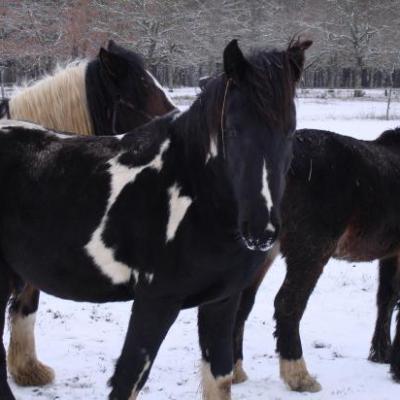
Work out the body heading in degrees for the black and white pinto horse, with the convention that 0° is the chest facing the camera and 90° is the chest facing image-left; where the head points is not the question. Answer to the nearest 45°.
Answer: approximately 315°

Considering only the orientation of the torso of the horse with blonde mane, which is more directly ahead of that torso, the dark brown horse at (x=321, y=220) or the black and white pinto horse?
the dark brown horse

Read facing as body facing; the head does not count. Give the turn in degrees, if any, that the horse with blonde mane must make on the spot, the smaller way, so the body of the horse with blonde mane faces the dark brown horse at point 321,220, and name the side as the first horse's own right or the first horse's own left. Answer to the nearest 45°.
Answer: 0° — it already faces it

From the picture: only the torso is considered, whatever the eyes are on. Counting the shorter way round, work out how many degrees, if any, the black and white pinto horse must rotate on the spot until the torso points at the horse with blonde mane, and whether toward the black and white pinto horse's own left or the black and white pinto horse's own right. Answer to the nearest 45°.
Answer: approximately 135° to the black and white pinto horse's own left

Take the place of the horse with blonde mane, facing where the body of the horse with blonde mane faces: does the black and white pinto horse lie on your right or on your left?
on your right

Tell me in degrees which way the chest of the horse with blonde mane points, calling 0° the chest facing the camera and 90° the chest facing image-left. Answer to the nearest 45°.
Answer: approximately 270°

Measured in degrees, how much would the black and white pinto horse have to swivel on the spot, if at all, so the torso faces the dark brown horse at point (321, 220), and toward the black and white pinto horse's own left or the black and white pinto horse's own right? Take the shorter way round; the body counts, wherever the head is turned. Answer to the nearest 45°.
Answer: approximately 90° to the black and white pinto horse's own left
